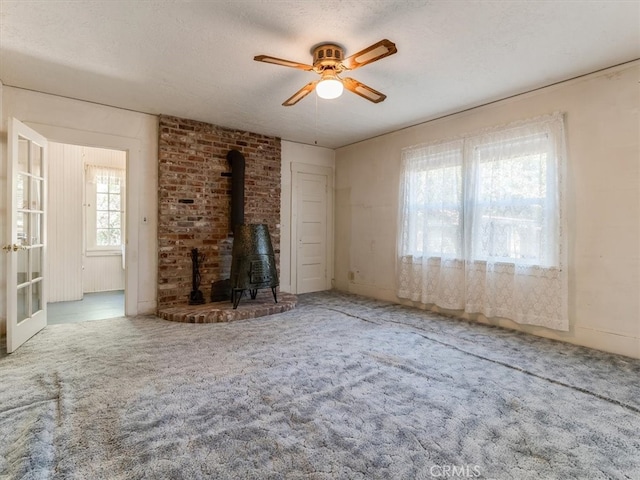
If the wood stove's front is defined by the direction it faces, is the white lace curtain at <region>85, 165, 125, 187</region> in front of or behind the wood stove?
behind

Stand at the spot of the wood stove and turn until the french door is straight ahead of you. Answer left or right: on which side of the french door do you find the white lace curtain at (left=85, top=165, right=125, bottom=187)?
right

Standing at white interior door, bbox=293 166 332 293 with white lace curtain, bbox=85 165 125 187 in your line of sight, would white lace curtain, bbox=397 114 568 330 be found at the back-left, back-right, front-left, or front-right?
back-left

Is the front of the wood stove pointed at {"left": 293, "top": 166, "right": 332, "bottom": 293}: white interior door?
no

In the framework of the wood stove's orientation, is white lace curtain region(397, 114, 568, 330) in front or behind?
in front

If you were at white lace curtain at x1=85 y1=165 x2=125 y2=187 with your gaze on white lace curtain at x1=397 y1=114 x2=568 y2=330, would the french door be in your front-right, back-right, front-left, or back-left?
front-right

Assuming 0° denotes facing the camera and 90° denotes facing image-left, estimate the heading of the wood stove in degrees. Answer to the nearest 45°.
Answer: approximately 315°

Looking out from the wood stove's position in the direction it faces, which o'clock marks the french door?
The french door is roughly at 4 o'clock from the wood stove.
